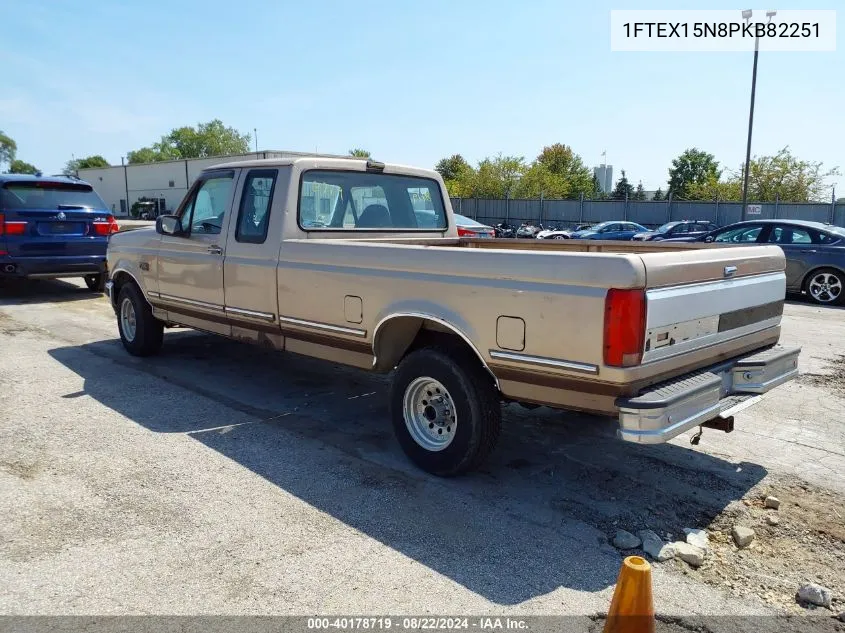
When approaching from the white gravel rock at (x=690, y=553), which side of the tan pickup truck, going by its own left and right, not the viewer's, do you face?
back

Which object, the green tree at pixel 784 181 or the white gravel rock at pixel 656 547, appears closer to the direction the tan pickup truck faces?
the green tree

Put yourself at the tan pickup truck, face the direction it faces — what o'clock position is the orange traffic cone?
The orange traffic cone is roughly at 7 o'clock from the tan pickup truck.

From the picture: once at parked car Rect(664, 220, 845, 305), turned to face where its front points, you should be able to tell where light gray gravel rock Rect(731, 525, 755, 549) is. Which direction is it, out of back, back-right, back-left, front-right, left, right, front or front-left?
left

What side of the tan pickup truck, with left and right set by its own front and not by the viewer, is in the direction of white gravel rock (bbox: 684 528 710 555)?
back

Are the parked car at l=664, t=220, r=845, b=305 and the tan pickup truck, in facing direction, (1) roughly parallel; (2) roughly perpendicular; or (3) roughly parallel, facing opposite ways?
roughly parallel

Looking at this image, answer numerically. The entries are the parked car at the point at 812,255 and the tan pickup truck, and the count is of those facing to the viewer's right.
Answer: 0

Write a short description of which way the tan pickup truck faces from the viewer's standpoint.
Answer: facing away from the viewer and to the left of the viewer

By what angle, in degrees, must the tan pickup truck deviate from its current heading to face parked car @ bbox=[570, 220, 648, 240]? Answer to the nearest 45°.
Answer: approximately 45° to its right

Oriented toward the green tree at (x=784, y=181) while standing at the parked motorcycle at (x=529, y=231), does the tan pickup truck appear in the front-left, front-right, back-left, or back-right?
back-right

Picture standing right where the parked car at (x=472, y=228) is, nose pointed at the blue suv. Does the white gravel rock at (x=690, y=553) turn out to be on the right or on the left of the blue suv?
left

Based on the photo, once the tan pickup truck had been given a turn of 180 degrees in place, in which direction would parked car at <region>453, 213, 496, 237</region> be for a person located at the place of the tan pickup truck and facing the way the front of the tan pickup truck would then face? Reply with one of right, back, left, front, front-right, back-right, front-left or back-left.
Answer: back-left

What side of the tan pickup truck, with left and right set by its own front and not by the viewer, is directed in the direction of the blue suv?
front

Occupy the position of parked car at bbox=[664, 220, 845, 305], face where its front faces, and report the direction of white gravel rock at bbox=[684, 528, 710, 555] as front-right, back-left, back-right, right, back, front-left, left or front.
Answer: left

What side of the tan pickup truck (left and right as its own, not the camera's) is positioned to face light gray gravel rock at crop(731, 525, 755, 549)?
back
